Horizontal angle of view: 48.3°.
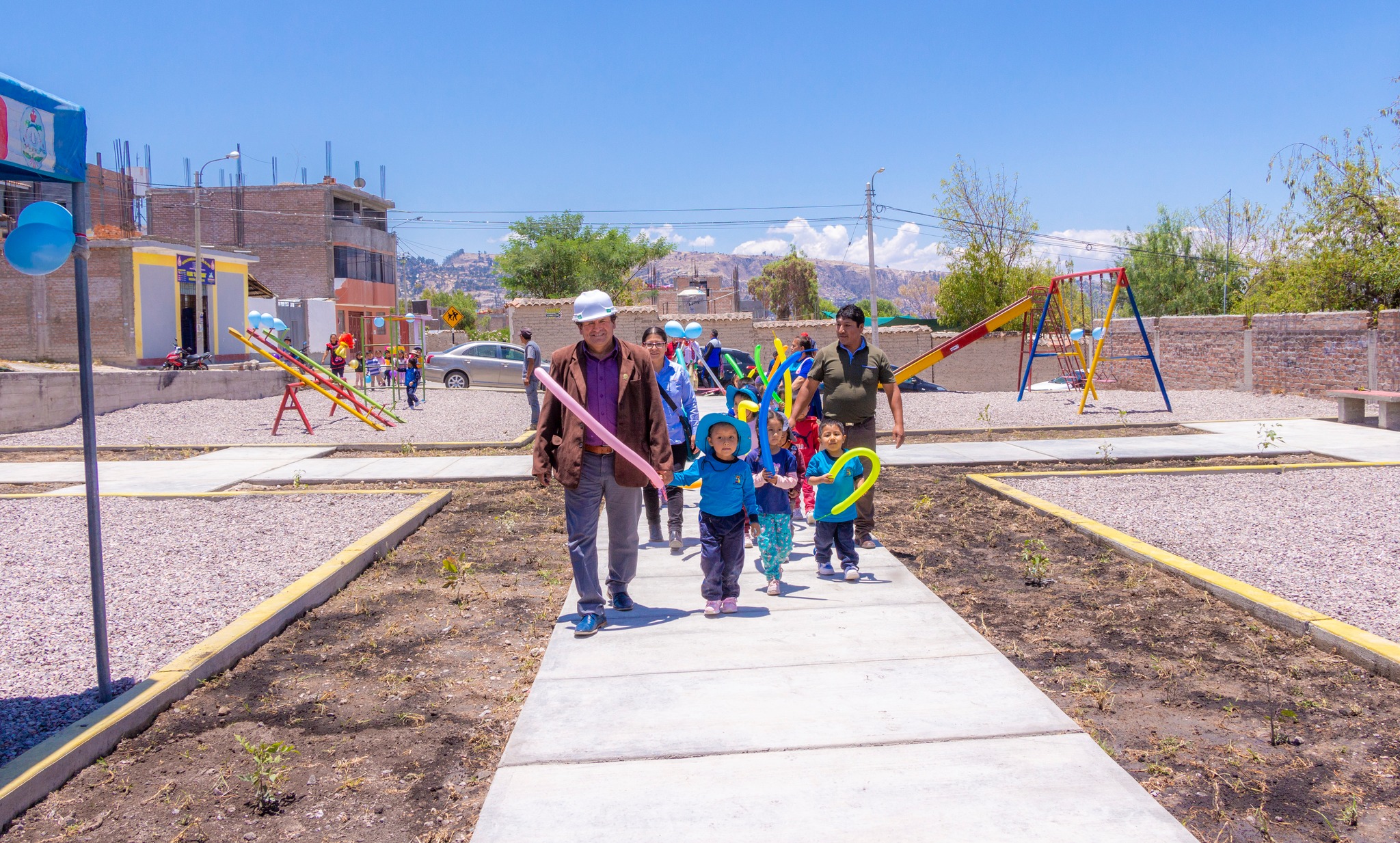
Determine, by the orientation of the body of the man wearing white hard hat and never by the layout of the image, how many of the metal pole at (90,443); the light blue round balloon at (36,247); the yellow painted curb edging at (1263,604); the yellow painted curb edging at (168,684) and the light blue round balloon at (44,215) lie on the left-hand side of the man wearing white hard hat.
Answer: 1

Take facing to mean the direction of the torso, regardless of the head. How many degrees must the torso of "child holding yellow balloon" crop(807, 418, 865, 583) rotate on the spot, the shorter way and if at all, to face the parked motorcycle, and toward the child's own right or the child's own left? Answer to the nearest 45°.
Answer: approximately 135° to the child's own right

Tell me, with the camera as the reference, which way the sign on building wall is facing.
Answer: facing the viewer and to the right of the viewer

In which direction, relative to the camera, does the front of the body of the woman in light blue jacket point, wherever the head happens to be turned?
toward the camera

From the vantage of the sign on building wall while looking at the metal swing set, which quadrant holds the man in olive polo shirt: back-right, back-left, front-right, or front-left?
front-right

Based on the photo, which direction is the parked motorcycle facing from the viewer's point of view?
to the viewer's left

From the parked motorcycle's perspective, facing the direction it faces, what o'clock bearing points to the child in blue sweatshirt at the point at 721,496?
The child in blue sweatshirt is roughly at 9 o'clock from the parked motorcycle.

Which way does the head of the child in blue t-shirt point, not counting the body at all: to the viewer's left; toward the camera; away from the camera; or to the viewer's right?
toward the camera

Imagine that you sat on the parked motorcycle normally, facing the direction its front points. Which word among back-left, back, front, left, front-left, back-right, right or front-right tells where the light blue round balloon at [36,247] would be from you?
left

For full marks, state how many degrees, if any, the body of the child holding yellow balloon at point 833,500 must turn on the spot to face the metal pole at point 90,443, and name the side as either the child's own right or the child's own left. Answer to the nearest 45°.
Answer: approximately 45° to the child's own right

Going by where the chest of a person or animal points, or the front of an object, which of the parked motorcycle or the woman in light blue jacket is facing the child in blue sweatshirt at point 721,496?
the woman in light blue jacket

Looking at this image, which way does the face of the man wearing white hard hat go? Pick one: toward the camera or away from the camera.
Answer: toward the camera

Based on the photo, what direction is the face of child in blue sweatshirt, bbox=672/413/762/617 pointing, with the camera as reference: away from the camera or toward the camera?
toward the camera

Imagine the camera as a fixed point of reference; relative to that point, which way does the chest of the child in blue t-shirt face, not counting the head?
toward the camera

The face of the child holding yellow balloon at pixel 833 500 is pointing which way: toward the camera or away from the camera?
toward the camera
